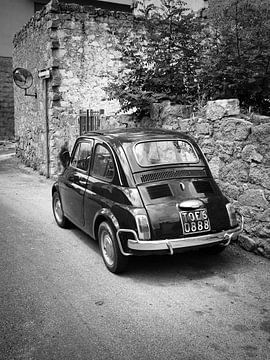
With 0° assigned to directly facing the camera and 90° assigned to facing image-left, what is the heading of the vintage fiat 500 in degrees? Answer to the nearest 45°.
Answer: approximately 135°

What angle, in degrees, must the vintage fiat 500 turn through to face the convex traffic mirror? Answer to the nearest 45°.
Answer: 0° — it already faces it

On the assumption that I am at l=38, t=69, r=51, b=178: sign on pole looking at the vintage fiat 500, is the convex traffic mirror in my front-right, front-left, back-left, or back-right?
back-right
